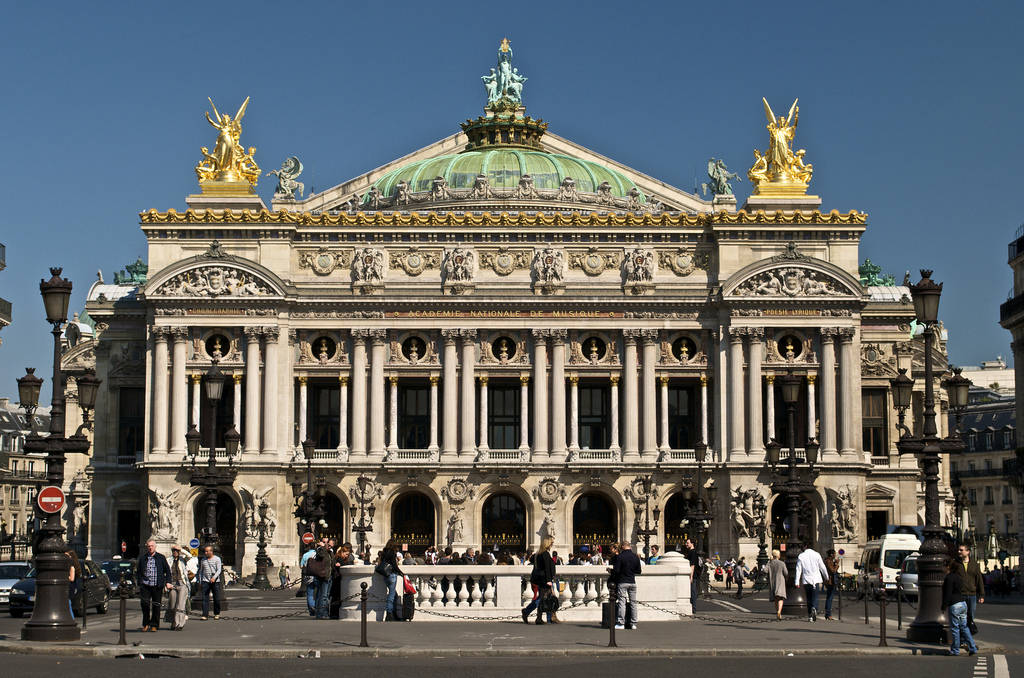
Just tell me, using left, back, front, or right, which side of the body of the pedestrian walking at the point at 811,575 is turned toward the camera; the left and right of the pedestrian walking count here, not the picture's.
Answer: back

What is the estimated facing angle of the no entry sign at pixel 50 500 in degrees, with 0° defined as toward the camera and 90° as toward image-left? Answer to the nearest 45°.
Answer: approximately 0°

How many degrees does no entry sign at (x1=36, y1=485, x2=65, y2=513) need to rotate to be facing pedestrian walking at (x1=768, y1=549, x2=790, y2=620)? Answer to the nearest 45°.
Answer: approximately 90° to its left

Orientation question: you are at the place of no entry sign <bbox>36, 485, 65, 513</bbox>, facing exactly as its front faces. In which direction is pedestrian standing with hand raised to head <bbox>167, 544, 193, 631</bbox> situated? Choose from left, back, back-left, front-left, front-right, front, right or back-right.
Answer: back-left

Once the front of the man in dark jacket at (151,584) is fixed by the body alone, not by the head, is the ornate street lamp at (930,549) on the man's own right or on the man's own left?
on the man's own left

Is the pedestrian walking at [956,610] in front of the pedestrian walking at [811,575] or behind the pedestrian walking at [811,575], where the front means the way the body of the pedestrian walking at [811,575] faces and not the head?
behind

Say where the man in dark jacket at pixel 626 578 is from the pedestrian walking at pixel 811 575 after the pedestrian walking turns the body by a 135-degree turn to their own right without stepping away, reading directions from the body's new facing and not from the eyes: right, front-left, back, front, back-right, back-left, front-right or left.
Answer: right
